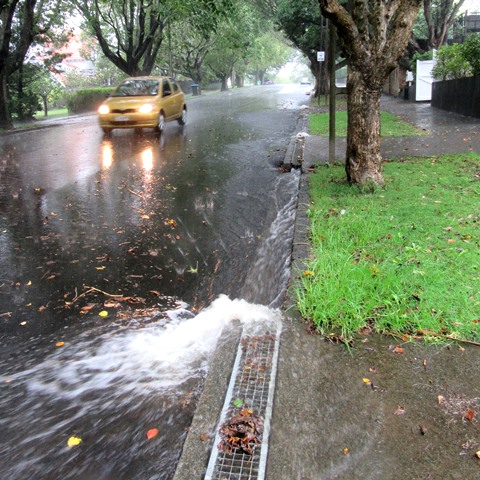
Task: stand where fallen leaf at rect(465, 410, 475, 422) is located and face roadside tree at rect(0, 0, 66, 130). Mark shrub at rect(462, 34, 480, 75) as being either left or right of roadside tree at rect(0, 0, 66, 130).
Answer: right

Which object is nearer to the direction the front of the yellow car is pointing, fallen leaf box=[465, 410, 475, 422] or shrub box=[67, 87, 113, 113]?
the fallen leaf

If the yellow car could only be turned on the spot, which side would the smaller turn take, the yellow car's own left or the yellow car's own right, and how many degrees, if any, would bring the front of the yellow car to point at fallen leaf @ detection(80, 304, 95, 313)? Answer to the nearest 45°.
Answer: approximately 45° to the yellow car's own left

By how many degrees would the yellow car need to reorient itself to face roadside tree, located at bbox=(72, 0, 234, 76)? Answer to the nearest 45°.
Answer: approximately 135° to its right

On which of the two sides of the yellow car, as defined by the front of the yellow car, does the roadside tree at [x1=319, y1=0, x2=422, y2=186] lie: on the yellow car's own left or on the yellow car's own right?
on the yellow car's own left

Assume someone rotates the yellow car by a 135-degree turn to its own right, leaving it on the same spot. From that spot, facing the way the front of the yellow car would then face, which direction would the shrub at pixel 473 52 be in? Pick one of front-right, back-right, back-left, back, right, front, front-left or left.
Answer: right

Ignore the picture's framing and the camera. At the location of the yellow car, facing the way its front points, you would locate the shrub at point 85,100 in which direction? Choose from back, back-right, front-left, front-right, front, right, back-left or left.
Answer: back-right

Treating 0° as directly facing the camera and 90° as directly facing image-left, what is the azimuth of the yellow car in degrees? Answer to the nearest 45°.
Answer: approximately 45°

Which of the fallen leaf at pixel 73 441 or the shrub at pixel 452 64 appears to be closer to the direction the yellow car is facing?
the fallen leaf

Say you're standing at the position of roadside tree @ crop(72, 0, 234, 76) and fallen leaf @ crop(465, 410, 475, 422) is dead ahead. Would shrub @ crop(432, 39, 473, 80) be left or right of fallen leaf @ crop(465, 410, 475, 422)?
left

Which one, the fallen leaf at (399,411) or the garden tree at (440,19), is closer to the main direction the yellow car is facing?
the fallen leaf
